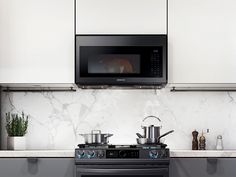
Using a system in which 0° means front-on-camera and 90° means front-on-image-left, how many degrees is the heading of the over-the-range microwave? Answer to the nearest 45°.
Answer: approximately 0°

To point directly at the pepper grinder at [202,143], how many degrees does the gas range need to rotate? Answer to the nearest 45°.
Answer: approximately 135° to its left

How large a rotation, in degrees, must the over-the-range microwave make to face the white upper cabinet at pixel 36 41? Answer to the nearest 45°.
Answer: approximately 90° to its right

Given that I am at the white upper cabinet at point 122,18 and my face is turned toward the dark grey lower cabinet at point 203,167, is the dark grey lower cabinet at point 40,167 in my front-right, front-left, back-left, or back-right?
back-right

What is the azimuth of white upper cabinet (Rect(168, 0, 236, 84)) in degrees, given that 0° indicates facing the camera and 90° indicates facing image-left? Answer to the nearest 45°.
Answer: approximately 0°
